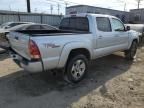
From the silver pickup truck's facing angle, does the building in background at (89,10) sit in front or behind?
in front

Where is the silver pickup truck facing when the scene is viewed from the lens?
facing away from the viewer and to the right of the viewer

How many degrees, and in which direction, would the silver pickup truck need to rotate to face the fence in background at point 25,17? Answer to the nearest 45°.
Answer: approximately 45° to its left

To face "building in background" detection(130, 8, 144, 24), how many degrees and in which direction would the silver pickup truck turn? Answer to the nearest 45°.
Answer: approximately 45° to its left
